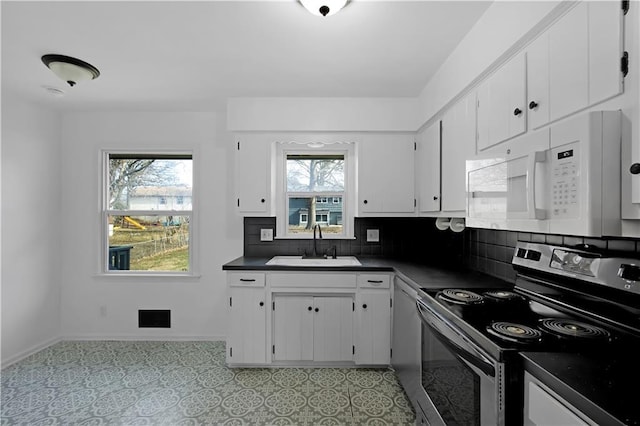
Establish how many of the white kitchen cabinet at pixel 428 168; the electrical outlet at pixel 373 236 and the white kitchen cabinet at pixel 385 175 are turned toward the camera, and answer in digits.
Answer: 2

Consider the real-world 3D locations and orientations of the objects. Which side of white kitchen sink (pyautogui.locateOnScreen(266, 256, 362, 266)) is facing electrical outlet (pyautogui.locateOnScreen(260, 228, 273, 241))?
right

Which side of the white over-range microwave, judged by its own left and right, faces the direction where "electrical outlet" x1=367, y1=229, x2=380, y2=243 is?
right

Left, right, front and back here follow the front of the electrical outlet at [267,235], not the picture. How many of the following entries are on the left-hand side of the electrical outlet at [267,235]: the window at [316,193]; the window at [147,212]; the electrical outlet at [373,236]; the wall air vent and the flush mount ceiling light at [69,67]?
2

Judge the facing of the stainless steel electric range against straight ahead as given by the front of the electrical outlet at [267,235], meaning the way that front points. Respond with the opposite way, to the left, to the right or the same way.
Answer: to the right

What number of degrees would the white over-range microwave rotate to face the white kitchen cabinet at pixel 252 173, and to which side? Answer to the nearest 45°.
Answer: approximately 45° to its right

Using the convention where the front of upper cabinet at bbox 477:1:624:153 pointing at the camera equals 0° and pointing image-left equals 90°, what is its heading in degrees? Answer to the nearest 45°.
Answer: approximately 45°

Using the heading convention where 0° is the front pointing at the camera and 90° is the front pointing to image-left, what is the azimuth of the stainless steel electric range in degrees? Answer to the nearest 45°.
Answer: approximately 45°

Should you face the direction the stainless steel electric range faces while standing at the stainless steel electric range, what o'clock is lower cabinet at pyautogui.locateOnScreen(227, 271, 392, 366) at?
The lower cabinet is roughly at 2 o'clock from the stainless steel electric range.

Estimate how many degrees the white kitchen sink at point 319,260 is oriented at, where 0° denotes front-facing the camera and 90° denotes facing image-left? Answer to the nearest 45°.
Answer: approximately 0°

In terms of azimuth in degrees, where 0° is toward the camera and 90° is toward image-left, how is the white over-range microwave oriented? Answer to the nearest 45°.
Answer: approximately 45°
